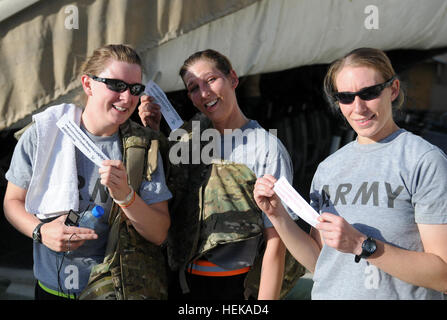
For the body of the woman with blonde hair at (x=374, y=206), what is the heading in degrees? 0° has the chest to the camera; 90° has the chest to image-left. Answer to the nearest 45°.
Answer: approximately 45°

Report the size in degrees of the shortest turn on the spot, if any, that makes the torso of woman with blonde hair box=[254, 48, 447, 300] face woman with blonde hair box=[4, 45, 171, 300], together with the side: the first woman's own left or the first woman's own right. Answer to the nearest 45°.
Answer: approximately 45° to the first woman's own right

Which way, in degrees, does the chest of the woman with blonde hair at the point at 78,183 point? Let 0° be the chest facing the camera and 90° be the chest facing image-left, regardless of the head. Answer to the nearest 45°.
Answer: approximately 315°
